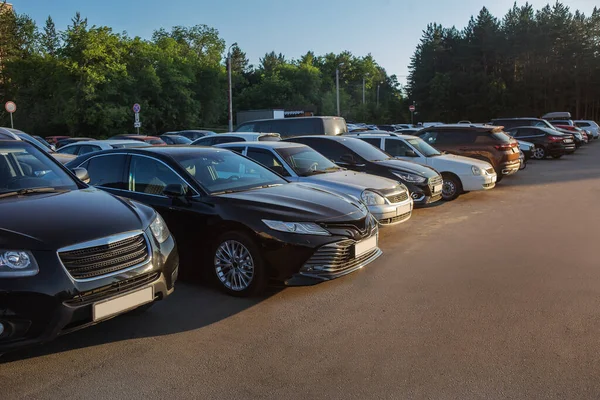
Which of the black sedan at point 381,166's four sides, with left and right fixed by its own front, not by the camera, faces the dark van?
back

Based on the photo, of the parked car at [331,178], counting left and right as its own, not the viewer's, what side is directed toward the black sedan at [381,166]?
left

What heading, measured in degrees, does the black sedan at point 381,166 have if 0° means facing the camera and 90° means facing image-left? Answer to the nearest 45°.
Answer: approximately 315°

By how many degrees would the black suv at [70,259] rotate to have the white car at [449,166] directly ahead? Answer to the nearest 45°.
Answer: approximately 90° to its left

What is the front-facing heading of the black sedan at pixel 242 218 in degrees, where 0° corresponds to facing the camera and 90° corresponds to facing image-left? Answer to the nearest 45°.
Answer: approximately 315°

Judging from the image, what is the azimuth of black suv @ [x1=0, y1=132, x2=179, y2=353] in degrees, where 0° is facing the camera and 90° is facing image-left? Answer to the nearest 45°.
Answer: approximately 315°

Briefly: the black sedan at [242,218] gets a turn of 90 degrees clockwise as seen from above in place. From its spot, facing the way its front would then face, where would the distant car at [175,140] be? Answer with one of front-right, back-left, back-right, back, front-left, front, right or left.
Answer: back-right

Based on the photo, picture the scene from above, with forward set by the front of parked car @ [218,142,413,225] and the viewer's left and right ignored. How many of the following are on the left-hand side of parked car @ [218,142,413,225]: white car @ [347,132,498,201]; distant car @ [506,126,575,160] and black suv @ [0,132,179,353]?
2
